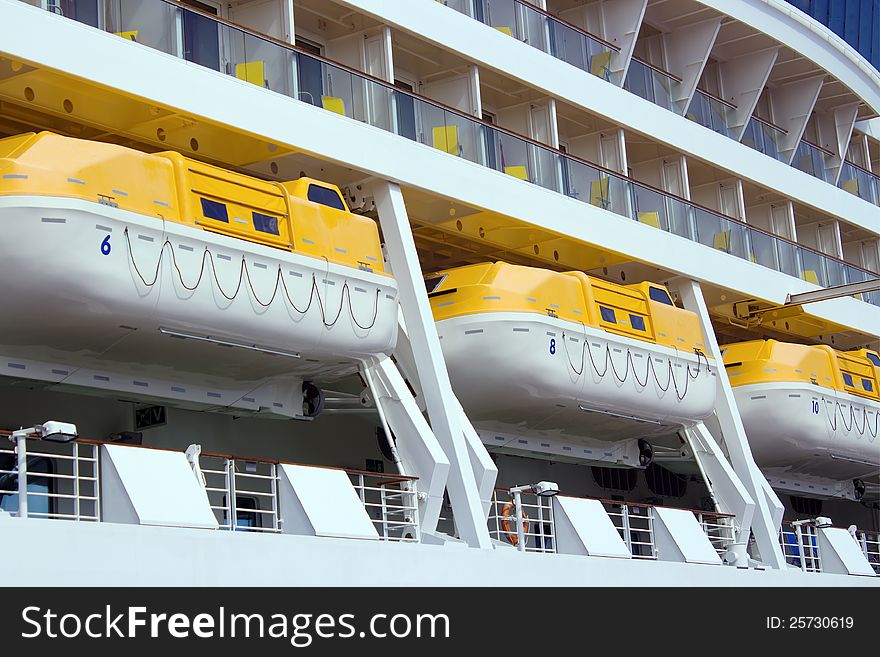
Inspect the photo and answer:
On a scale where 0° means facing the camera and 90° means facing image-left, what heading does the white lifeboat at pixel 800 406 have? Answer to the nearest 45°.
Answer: approximately 45°

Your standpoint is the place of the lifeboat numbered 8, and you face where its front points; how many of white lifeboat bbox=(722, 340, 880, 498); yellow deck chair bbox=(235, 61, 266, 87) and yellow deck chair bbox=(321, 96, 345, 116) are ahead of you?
2

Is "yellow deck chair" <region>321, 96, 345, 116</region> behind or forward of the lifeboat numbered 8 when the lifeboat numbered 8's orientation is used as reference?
forward

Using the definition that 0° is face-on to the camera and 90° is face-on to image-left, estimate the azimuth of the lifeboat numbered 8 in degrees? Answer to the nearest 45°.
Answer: approximately 45°

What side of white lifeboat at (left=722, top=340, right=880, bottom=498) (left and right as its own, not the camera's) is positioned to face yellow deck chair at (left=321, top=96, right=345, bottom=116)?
front

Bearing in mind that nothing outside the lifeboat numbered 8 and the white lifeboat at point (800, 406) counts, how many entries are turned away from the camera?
0

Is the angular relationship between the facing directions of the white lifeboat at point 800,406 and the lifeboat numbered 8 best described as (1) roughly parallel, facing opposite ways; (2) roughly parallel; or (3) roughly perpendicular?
roughly parallel

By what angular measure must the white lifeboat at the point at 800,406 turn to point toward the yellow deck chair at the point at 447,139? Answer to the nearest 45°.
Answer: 0° — it already faces it

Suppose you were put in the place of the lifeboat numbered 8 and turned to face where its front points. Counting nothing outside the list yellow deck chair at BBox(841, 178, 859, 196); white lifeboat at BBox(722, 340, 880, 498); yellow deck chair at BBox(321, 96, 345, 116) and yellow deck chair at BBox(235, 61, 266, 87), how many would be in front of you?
2

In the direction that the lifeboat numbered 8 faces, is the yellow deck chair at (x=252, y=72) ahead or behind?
ahead
